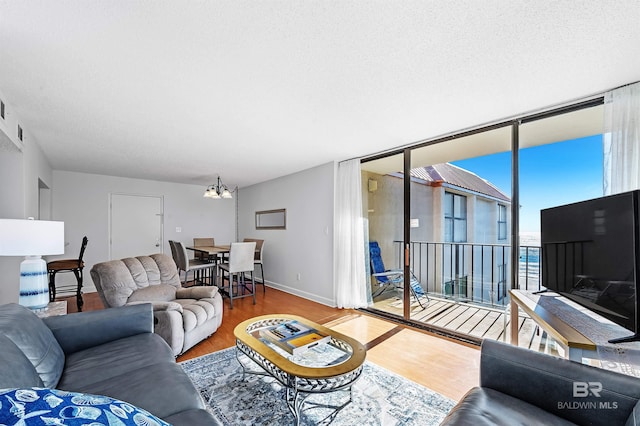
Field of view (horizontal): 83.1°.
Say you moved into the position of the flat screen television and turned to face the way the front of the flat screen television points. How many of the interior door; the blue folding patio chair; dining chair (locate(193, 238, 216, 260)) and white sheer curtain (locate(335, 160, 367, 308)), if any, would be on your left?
0

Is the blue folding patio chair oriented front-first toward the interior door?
no

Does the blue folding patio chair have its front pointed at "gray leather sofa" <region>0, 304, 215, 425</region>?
no

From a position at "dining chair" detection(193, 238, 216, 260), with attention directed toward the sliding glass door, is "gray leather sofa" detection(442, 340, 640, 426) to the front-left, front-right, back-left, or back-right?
front-right

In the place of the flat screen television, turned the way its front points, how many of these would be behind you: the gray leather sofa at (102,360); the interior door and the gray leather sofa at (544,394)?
0

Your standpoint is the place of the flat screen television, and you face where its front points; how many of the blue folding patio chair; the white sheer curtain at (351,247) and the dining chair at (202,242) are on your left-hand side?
0

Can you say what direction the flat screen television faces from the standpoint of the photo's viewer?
facing the viewer and to the left of the viewer

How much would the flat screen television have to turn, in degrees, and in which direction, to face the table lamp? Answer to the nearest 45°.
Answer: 0° — it already faces it

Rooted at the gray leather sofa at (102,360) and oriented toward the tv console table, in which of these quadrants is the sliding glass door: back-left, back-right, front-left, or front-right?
front-left

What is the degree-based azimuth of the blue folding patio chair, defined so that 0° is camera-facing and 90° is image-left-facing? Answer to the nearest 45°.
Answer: approximately 315°

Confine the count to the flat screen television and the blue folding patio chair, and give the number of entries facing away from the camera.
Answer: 0

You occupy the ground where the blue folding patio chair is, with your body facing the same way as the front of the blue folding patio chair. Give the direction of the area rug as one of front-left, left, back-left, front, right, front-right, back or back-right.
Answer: front-right

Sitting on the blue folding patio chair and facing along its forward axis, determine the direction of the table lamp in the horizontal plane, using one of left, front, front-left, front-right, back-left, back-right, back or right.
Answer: right

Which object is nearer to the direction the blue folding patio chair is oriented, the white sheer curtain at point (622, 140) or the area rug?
the white sheer curtain

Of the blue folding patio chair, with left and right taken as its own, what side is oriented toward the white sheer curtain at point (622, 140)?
front
